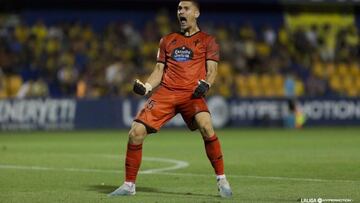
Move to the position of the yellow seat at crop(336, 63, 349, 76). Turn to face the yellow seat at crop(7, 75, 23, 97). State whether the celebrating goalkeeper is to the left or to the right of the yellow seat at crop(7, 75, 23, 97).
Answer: left

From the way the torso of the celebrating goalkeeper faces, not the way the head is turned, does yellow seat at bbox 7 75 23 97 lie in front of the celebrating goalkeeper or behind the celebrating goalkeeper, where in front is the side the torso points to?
behind

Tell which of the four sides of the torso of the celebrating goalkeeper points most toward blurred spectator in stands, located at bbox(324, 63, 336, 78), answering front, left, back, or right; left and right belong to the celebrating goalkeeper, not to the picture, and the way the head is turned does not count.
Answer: back

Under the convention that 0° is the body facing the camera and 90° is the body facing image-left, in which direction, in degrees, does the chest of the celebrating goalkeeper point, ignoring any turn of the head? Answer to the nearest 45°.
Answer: approximately 0°

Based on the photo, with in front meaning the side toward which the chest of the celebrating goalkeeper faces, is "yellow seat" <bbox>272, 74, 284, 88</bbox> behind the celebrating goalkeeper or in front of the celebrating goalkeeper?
behind

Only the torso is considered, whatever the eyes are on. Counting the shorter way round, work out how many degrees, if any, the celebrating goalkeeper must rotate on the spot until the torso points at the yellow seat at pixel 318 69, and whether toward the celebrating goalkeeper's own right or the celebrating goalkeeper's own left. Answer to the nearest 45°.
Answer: approximately 180°
